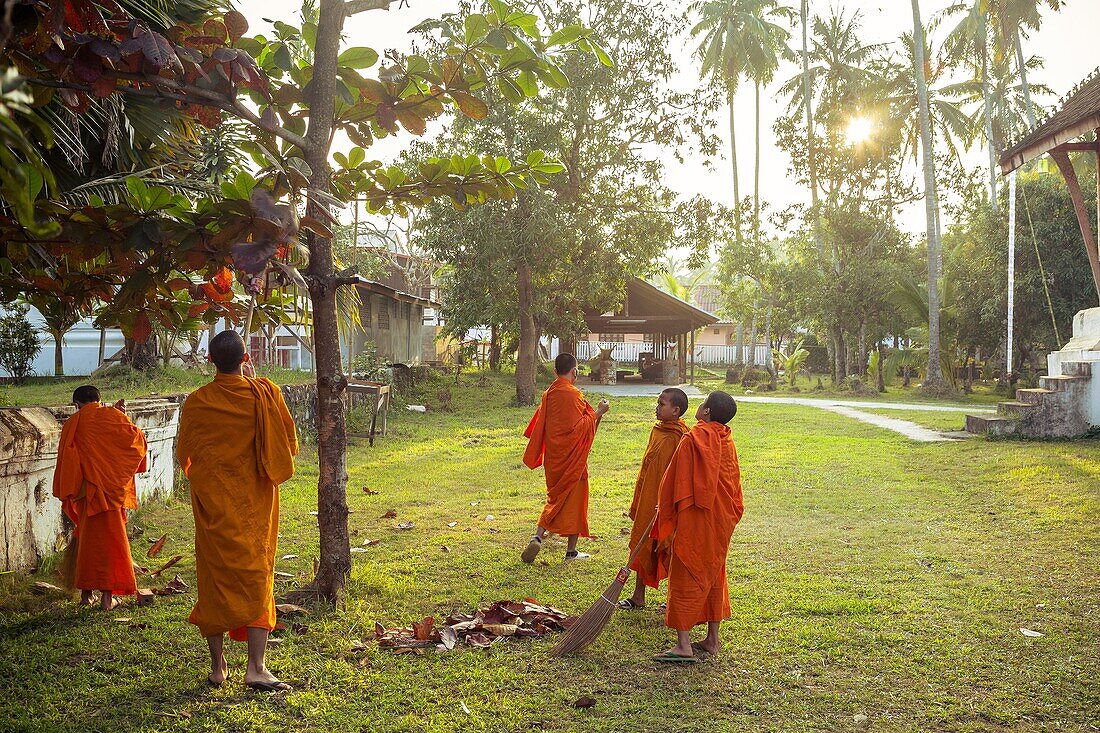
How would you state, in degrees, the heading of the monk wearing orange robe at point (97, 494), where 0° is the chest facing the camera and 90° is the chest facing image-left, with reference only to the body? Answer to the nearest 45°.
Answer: approximately 180°

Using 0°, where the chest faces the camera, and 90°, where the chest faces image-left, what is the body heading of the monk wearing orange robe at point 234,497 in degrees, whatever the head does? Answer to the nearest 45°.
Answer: approximately 180°

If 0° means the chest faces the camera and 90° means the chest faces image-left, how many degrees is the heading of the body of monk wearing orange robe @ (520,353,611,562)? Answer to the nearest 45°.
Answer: approximately 225°

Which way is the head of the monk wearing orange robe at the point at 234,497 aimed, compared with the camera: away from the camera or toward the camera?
away from the camera

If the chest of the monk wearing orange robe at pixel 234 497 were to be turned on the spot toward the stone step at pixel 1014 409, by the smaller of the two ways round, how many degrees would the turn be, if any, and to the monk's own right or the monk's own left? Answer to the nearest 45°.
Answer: approximately 45° to the monk's own right

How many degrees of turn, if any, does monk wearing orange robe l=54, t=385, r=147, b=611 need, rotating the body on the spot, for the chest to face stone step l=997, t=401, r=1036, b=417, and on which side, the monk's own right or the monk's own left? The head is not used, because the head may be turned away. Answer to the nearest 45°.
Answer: approximately 90° to the monk's own right

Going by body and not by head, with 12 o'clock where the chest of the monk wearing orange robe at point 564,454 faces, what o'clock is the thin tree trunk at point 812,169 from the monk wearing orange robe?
The thin tree trunk is roughly at 11 o'clock from the monk wearing orange robe.

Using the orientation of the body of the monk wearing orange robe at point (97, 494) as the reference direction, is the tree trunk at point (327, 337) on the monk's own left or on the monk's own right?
on the monk's own right

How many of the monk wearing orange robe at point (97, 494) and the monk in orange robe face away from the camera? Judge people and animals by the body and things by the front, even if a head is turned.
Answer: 1

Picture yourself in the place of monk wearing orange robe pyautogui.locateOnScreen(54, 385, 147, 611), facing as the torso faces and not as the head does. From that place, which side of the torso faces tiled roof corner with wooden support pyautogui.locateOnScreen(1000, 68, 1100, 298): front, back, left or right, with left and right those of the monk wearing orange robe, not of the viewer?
right

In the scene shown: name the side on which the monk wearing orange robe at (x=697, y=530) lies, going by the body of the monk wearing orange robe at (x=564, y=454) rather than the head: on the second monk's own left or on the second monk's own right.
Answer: on the second monk's own right

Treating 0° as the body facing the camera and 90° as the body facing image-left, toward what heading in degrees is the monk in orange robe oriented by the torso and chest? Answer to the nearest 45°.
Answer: approximately 90°

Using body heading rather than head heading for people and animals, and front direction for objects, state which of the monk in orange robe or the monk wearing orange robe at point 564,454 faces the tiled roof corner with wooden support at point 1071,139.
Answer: the monk wearing orange robe

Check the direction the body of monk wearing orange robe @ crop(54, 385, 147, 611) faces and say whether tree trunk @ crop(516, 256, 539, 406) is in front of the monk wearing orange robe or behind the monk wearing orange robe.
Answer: in front

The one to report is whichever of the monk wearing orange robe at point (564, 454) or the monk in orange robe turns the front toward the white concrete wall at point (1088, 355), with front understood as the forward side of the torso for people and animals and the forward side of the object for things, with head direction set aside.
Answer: the monk wearing orange robe
